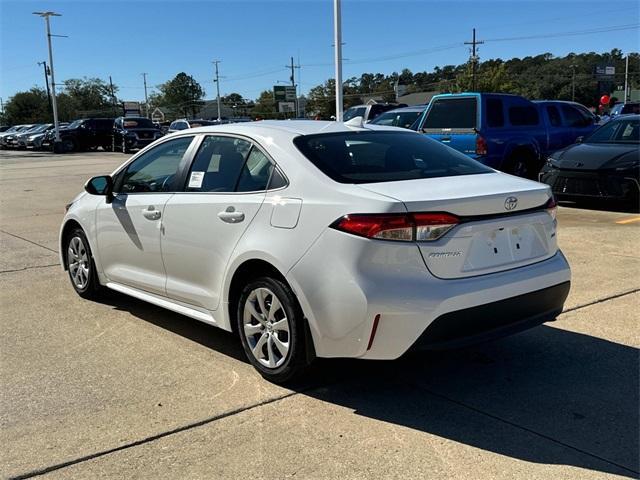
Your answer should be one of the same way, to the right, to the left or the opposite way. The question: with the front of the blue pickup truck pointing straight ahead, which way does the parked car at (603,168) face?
the opposite way

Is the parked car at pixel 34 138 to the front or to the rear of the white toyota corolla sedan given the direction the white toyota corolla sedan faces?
to the front

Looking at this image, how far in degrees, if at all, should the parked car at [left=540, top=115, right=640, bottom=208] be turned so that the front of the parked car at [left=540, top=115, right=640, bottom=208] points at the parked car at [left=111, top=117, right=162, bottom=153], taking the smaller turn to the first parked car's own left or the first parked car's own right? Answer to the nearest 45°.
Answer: approximately 90° to the first parked car's own right

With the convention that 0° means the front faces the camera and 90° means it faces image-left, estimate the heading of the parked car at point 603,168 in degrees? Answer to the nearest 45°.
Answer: approximately 45°

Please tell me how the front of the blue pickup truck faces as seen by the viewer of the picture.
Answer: facing away from the viewer and to the right of the viewer

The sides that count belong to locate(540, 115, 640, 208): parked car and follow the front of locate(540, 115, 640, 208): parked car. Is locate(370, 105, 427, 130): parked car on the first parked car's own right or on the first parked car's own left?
on the first parked car's own right

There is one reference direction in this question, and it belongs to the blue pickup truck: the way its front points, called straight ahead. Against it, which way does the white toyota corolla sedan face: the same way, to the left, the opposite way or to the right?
to the left

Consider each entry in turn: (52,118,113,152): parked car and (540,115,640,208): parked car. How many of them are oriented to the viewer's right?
0

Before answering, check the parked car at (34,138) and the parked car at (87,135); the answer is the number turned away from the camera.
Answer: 0

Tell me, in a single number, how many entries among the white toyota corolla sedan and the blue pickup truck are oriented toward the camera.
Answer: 0

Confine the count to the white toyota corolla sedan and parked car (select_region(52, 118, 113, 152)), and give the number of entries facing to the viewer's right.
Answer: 0

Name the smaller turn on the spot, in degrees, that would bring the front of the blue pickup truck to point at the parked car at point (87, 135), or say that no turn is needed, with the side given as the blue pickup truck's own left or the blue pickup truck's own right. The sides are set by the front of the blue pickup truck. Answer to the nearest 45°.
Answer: approximately 90° to the blue pickup truck's own left

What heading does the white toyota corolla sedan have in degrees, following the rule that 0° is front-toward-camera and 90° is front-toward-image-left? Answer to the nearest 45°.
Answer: approximately 135°

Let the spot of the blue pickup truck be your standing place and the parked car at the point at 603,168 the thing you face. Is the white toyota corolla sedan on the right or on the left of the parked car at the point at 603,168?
right

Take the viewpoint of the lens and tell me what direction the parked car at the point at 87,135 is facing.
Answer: facing the viewer and to the left of the viewer

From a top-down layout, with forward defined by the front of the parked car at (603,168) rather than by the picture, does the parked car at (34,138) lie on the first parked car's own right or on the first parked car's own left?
on the first parked car's own right
